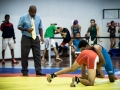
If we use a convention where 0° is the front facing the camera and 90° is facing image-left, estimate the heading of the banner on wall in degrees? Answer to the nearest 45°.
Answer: approximately 0°
